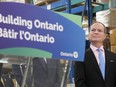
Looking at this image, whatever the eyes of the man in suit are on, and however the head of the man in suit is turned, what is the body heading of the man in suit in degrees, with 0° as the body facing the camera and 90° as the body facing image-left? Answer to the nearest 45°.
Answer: approximately 0°

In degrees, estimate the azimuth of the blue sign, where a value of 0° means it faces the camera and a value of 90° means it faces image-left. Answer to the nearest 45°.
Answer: approximately 315°

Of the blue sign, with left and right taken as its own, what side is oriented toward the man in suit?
left

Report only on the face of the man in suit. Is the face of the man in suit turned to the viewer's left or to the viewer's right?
to the viewer's left
